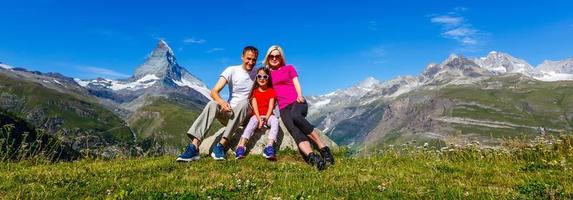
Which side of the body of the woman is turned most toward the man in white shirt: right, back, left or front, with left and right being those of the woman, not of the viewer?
right

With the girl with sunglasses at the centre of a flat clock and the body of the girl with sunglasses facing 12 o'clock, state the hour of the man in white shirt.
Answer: The man in white shirt is roughly at 3 o'clock from the girl with sunglasses.

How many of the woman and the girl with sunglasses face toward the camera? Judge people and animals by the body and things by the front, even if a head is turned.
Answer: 2

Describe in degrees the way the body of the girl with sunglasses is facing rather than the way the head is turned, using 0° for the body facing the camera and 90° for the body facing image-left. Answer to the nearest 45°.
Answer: approximately 0°

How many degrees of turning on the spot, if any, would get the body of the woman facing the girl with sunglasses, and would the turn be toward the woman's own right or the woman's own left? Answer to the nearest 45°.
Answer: approximately 90° to the woman's own right
